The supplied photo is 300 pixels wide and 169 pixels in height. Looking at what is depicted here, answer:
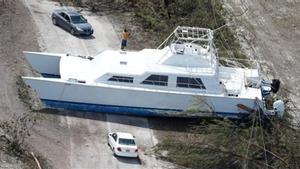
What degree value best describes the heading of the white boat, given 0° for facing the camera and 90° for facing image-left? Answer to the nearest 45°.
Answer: approximately 90°

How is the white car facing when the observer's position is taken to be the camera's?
facing away from the viewer and to the left of the viewer

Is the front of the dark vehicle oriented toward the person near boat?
yes

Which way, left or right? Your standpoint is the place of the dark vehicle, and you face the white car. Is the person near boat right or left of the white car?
left

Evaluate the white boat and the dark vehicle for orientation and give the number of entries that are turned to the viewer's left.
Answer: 1

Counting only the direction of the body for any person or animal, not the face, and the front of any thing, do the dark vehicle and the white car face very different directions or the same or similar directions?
very different directions
